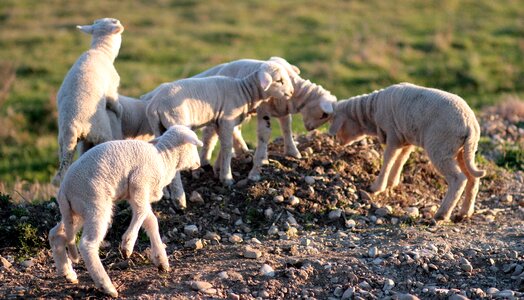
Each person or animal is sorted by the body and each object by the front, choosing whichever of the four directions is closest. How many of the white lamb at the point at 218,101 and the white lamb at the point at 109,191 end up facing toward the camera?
0

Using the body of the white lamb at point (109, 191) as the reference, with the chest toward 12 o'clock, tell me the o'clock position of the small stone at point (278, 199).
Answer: The small stone is roughly at 12 o'clock from the white lamb.

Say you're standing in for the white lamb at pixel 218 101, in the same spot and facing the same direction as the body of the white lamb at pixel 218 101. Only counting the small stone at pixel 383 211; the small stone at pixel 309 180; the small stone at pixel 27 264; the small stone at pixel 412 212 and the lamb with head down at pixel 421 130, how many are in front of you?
4

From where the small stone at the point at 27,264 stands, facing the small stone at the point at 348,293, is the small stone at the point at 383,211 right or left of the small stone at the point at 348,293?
left

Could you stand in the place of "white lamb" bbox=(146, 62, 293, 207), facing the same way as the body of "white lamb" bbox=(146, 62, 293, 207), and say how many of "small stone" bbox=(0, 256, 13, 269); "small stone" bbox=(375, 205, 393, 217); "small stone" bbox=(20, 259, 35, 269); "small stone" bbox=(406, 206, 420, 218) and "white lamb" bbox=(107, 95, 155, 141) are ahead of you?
2

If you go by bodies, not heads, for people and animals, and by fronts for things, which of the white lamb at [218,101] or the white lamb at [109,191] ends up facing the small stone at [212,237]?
the white lamb at [109,191]

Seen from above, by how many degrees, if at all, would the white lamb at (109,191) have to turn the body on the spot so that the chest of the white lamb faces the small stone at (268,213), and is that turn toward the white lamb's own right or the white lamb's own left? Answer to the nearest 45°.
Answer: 0° — it already faces it

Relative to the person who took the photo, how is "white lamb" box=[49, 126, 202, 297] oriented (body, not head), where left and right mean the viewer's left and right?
facing away from the viewer and to the right of the viewer

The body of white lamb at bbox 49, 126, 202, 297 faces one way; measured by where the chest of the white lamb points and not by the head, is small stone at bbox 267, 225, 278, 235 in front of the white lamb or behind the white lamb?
in front

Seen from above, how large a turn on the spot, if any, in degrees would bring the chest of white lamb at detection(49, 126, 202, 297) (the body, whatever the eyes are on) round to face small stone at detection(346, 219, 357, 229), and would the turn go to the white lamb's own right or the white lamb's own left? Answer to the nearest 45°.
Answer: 0° — it already faces it

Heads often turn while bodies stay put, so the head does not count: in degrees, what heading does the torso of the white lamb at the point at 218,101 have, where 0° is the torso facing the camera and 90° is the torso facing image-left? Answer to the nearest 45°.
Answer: approximately 270°

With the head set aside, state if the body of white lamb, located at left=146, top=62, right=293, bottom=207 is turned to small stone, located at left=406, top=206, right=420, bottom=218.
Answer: yes

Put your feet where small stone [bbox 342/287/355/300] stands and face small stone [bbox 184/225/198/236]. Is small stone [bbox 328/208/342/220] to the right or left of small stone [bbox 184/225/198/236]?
right
